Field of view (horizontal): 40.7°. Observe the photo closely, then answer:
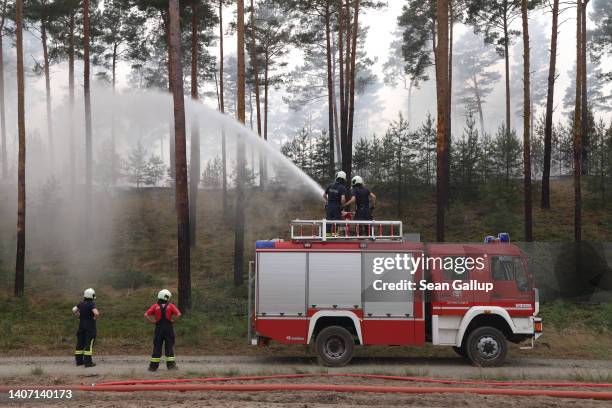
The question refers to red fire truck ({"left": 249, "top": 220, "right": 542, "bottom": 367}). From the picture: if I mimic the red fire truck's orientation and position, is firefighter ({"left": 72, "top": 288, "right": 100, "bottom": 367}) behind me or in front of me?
behind

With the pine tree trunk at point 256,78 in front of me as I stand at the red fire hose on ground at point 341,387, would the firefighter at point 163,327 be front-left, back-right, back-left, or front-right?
front-left

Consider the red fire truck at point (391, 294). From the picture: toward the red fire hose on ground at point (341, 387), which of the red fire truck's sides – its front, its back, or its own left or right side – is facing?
right

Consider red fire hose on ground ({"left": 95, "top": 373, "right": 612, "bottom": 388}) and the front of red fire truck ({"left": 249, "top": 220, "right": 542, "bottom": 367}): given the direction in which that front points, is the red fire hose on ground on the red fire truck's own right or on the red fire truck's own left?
on the red fire truck's own right

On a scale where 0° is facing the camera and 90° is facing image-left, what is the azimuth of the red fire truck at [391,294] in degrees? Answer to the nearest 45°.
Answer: approximately 270°

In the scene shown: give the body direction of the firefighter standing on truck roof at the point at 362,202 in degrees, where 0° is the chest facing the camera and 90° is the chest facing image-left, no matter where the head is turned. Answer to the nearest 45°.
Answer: approximately 135°

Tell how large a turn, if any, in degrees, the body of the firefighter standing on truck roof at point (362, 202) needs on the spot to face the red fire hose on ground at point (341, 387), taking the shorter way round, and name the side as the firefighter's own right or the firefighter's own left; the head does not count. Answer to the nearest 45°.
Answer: approximately 135° to the firefighter's own left

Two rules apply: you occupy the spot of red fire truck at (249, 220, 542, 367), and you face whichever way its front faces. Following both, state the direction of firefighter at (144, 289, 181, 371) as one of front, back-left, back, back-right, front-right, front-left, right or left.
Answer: back
